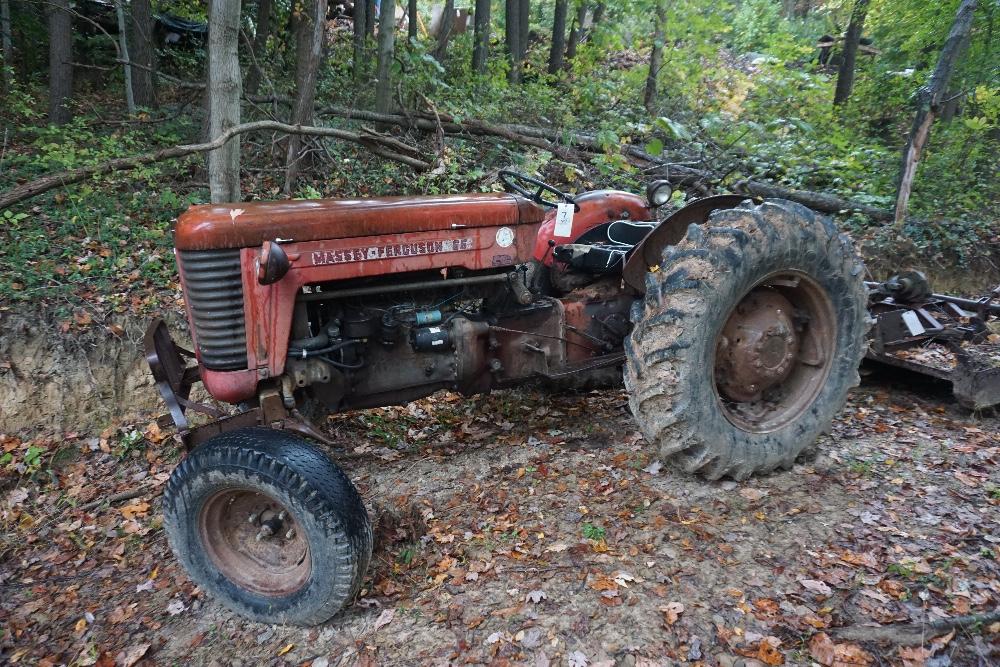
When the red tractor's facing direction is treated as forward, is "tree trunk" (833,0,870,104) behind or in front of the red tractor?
behind

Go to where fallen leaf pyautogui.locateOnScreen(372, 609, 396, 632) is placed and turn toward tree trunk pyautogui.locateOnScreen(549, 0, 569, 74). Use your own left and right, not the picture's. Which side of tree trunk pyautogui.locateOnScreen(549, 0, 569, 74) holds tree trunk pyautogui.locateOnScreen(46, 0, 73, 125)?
left

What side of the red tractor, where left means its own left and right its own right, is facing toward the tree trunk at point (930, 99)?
back

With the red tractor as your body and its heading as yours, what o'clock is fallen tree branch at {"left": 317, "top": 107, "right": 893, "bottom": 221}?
The fallen tree branch is roughly at 5 o'clock from the red tractor.

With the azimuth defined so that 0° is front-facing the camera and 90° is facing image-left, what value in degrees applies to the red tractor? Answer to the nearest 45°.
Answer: approximately 45°

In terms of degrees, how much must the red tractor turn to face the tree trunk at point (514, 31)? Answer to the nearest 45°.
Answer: approximately 135° to its right

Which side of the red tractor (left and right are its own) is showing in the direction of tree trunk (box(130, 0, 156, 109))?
right

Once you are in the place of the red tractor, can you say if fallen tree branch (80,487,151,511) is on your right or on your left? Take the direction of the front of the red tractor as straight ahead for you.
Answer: on your right

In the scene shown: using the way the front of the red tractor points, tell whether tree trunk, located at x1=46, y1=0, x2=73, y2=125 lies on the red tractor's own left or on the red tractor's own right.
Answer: on the red tractor's own right

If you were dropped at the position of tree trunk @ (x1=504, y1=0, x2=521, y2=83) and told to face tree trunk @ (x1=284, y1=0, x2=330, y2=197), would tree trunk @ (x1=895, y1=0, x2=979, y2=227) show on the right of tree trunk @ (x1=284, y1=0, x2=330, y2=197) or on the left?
left

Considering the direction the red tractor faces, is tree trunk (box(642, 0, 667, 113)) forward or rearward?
rearward

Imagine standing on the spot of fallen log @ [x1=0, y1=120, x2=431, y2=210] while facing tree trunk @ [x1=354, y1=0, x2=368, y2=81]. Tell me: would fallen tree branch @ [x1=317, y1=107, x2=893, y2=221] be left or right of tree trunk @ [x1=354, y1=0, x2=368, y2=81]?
right
